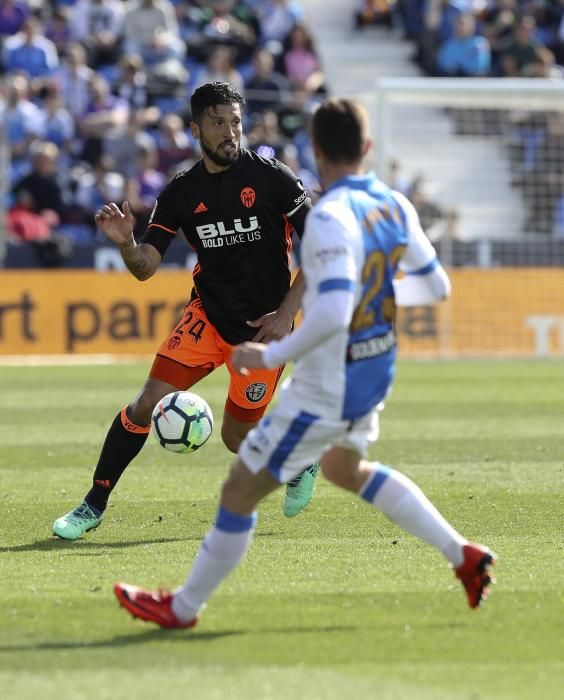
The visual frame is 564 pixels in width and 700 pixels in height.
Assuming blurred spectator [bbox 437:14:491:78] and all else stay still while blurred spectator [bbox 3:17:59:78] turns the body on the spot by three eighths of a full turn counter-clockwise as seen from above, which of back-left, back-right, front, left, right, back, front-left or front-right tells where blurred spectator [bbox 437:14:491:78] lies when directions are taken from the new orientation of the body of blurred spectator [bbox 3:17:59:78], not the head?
front-right

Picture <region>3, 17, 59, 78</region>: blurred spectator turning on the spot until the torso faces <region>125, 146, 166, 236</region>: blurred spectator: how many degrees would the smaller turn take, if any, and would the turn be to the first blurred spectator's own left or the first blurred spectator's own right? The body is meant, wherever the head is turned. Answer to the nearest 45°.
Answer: approximately 45° to the first blurred spectator's own left

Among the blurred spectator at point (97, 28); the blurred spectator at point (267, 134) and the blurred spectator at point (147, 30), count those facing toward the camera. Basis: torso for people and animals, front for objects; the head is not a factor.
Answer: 3

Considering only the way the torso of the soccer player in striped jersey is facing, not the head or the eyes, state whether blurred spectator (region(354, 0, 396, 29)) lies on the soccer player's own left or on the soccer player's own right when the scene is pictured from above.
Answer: on the soccer player's own right

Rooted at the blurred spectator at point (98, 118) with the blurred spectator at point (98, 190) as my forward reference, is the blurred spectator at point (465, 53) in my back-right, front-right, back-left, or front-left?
back-left

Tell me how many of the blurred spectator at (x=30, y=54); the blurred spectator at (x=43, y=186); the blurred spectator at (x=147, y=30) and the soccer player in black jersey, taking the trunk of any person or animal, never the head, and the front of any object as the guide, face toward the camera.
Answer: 4

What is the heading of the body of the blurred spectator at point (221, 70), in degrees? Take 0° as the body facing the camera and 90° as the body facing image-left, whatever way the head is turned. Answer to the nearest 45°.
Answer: approximately 0°

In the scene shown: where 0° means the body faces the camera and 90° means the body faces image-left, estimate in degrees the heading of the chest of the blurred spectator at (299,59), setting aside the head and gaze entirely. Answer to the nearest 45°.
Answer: approximately 0°

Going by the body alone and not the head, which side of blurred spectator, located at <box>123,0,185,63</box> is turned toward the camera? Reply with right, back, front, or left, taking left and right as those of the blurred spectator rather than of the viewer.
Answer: front

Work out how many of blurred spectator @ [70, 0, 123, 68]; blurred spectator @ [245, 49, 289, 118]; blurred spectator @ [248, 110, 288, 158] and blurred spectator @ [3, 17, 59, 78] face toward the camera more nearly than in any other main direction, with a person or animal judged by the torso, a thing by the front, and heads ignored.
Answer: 4

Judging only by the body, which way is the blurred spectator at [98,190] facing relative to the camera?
toward the camera

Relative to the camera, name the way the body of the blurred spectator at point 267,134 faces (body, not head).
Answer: toward the camera

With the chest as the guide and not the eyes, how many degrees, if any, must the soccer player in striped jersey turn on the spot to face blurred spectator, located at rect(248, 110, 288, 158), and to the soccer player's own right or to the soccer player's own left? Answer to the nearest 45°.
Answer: approximately 45° to the soccer player's own right
